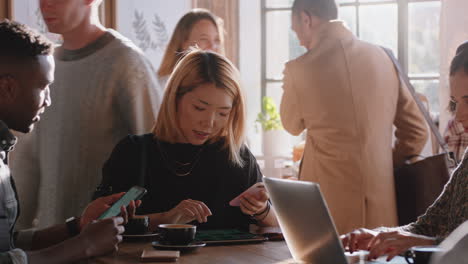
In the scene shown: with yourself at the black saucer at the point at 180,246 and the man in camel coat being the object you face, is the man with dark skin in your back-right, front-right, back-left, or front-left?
back-left

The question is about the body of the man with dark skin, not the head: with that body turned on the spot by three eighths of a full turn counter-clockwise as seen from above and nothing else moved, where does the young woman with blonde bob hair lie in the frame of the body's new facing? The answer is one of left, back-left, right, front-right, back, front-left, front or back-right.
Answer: right

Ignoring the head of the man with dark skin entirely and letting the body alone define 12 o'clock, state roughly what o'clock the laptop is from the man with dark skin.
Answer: The laptop is roughly at 1 o'clock from the man with dark skin.

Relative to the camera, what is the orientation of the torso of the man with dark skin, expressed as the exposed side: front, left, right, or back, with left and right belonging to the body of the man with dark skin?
right

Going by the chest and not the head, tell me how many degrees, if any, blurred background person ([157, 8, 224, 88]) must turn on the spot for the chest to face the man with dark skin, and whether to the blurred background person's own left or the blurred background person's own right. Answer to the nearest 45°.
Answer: approximately 45° to the blurred background person's own right

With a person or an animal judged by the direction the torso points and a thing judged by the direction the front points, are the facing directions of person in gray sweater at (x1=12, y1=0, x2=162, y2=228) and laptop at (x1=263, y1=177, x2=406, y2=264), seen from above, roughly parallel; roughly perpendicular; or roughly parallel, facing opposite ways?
roughly parallel, facing opposite ways

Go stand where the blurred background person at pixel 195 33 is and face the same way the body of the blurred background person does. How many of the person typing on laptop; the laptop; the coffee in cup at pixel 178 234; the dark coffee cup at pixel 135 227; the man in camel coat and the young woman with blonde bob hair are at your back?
0

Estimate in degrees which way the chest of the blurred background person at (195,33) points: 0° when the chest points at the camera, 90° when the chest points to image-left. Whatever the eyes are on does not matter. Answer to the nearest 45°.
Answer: approximately 315°

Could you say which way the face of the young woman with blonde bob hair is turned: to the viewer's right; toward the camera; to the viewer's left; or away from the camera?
toward the camera

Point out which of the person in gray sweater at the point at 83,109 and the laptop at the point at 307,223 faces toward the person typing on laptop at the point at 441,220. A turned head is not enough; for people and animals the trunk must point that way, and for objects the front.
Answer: the laptop

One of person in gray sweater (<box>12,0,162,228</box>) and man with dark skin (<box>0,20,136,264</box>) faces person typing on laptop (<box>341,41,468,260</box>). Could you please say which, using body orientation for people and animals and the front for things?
the man with dark skin

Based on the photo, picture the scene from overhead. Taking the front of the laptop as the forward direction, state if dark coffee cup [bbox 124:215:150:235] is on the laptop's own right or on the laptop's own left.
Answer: on the laptop's own left

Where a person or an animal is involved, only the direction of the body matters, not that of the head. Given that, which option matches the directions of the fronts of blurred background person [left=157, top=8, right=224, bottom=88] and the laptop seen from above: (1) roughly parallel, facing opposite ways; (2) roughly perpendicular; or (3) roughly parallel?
roughly perpendicular

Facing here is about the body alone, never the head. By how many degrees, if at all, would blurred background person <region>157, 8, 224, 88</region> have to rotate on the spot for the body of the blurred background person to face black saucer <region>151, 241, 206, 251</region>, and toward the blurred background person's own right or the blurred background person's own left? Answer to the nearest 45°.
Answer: approximately 45° to the blurred background person's own right

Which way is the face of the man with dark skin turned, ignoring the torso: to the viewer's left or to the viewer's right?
to the viewer's right
